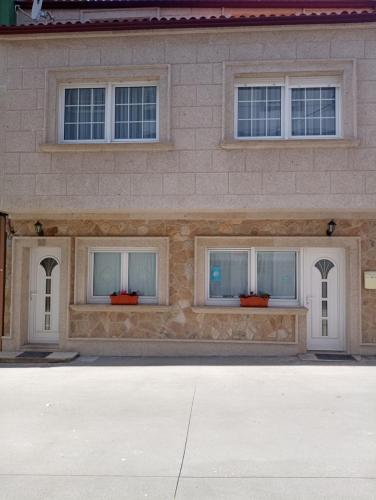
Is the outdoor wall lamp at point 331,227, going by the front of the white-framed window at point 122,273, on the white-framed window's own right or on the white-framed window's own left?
on the white-framed window's own left

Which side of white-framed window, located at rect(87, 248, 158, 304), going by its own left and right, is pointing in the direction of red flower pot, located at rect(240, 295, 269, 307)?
left

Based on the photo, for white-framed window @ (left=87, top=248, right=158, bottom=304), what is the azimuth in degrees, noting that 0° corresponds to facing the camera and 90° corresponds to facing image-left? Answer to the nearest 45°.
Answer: approximately 0°

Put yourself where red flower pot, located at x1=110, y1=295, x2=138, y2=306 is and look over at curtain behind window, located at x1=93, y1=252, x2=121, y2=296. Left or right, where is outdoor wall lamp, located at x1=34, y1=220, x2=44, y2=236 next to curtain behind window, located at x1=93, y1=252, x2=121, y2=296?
left

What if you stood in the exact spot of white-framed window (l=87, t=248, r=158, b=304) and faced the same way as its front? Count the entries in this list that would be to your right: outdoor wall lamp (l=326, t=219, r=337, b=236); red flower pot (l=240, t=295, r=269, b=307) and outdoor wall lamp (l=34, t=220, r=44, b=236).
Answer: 1
